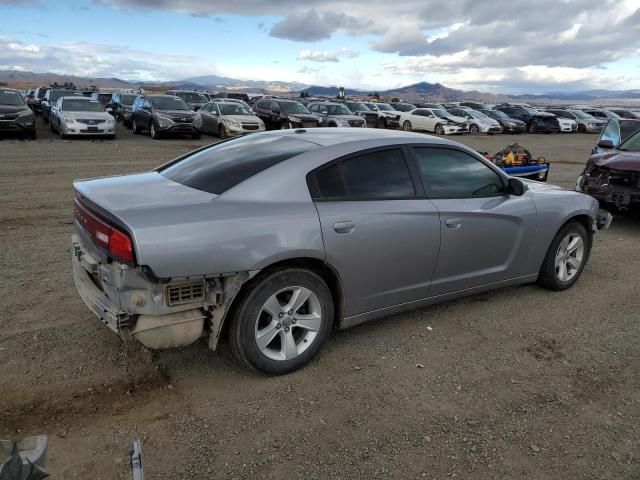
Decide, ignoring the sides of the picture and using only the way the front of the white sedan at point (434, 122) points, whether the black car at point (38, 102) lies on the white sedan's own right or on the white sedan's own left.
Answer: on the white sedan's own right

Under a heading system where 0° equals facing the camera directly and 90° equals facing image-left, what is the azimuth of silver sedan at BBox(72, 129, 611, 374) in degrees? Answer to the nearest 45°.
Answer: approximately 225°

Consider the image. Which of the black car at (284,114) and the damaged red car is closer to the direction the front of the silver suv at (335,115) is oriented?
the damaged red car

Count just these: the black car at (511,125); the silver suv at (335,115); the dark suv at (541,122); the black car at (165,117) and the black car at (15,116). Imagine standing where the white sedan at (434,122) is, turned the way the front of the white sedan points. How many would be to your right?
3

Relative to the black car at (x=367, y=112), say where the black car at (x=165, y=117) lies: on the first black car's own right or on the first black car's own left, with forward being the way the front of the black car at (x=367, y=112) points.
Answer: on the first black car's own right

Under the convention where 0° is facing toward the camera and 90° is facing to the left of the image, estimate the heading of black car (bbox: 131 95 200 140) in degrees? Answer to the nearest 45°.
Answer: approximately 315°

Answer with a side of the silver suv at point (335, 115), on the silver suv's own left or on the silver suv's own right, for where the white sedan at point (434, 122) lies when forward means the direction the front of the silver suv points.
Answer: on the silver suv's own left

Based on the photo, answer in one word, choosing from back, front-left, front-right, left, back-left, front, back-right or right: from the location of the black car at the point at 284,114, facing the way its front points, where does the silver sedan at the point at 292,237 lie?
front-right

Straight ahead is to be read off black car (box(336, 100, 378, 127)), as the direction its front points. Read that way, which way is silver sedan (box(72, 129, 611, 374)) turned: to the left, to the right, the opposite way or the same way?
to the left

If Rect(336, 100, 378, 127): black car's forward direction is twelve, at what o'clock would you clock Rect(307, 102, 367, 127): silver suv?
The silver suv is roughly at 2 o'clock from the black car.

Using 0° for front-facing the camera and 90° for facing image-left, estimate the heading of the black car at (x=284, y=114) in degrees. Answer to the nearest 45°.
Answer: approximately 315°

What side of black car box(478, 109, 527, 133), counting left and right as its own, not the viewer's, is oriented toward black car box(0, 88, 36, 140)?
right
